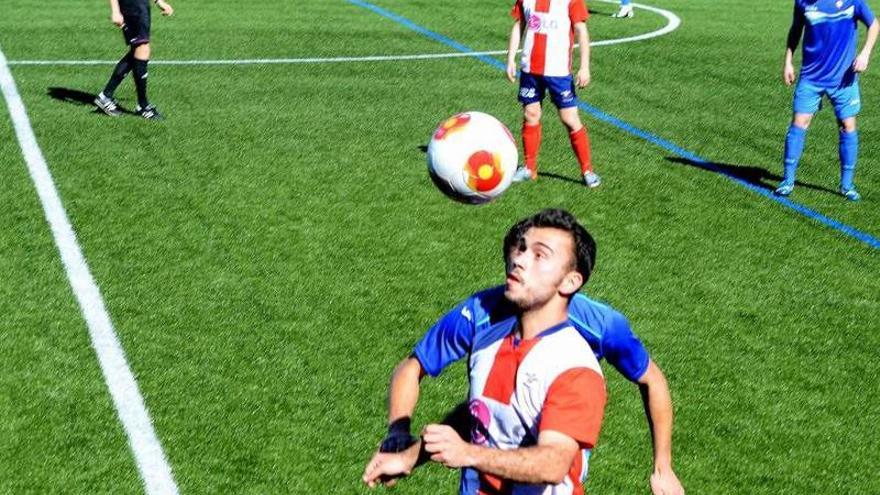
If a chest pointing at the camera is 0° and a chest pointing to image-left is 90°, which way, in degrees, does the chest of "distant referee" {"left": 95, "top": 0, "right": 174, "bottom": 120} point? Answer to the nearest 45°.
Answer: approximately 315°

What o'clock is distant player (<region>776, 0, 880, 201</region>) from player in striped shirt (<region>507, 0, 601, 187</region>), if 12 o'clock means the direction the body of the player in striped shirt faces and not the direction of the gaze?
The distant player is roughly at 9 o'clock from the player in striped shirt.

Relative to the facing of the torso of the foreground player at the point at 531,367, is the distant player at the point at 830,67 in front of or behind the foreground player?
behind

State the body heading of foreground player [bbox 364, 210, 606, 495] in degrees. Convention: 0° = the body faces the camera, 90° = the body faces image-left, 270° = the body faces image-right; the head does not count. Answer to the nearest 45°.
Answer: approximately 45°

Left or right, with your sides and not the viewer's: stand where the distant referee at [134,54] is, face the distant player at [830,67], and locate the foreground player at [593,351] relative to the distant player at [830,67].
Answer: right

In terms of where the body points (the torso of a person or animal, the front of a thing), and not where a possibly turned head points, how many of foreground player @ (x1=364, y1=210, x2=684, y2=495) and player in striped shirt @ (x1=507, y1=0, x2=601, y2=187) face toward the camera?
2

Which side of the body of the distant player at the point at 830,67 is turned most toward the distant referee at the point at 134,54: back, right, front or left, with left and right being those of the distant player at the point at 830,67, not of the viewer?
right

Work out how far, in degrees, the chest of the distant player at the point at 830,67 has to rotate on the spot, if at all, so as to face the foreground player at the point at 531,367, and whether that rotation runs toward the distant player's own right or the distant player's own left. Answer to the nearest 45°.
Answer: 0° — they already face them

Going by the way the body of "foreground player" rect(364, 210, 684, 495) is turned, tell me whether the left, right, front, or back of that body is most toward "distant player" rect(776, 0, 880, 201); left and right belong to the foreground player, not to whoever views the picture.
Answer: back

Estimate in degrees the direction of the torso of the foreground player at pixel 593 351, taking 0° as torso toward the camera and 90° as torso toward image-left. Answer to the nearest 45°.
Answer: approximately 0°

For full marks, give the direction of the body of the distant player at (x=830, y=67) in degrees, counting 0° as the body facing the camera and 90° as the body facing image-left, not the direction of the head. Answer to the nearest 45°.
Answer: approximately 0°

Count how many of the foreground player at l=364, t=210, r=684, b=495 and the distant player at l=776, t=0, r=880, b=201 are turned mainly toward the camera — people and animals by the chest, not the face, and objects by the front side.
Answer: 2
